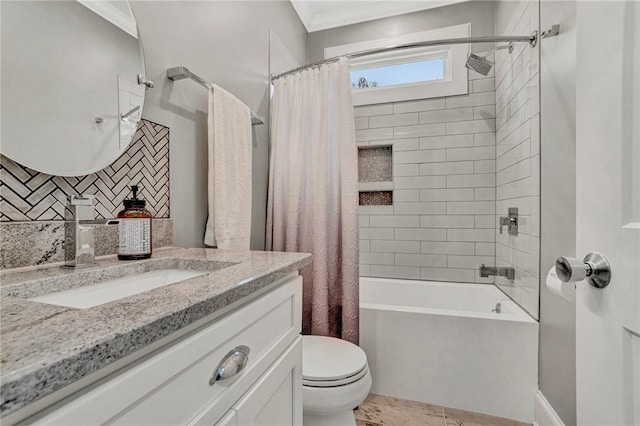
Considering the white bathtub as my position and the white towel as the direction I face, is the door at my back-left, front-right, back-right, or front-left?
front-left

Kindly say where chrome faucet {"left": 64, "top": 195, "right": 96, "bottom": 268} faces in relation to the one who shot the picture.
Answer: facing the viewer and to the right of the viewer

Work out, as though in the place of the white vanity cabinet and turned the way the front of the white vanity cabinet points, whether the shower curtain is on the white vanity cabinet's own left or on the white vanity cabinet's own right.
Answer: on the white vanity cabinet's own left

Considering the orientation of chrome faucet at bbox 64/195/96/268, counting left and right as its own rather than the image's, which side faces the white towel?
left

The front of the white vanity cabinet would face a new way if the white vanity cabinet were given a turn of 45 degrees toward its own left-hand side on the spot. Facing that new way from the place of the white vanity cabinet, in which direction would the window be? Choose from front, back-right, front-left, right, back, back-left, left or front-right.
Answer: front-left

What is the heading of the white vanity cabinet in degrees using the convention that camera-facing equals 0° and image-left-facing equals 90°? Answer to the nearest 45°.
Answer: approximately 315°

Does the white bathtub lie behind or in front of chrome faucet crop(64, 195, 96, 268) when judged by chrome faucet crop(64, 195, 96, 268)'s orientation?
in front

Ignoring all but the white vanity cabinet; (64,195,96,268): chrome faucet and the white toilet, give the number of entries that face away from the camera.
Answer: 0

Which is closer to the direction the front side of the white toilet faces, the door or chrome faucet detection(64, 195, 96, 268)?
the door
